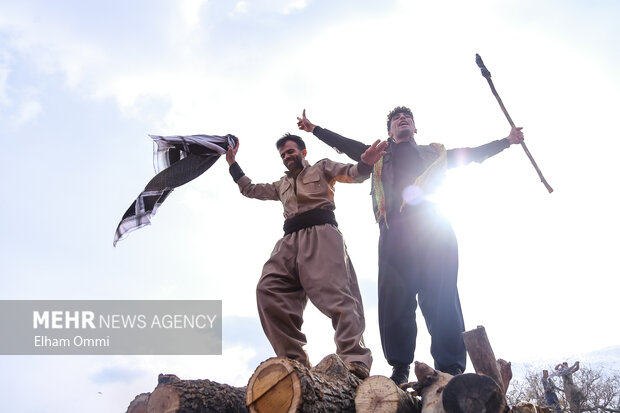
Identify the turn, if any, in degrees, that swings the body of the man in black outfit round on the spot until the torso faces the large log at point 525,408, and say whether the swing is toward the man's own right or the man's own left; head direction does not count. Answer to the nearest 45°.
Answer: approximately 90° to the man's own left

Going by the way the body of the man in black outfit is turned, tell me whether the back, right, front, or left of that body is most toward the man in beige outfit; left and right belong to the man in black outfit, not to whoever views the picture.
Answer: right

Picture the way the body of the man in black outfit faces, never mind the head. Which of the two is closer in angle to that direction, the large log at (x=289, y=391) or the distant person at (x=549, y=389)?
the large log

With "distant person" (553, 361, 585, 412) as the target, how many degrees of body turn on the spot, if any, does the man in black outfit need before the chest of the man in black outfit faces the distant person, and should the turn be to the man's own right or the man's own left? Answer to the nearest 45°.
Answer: approximately 180°

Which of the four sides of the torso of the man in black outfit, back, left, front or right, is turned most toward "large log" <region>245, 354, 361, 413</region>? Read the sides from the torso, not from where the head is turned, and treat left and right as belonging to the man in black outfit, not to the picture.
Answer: right

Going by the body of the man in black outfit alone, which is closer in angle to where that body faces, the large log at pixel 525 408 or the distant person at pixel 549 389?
the large log

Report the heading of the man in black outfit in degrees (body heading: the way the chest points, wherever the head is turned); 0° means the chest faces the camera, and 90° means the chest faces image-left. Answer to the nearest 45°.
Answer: approximately 0°
